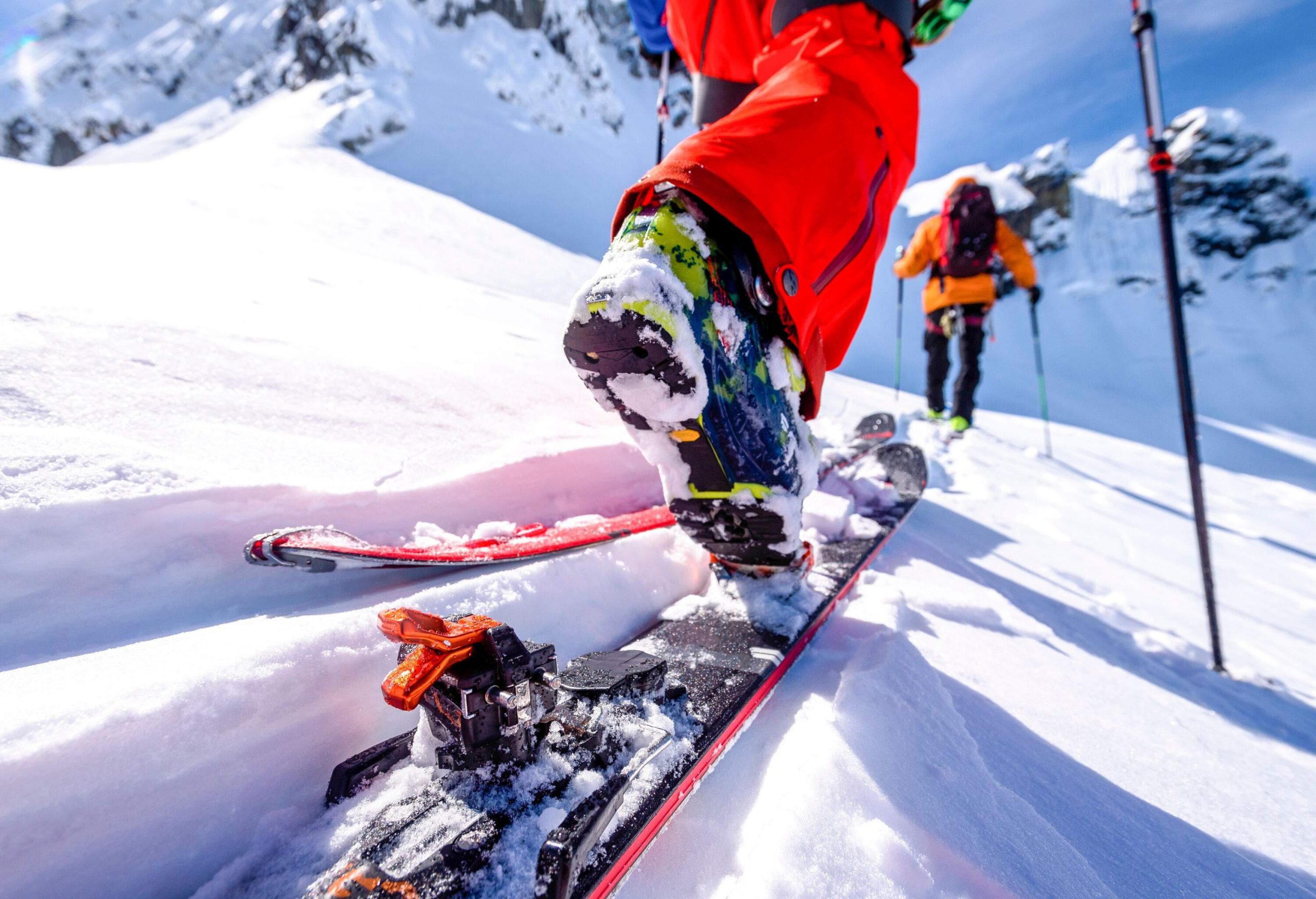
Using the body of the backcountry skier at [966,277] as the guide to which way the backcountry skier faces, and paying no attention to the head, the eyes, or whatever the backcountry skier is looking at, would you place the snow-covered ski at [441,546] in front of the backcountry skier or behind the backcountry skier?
behind

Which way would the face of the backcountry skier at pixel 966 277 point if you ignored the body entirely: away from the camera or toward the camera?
away from the camera

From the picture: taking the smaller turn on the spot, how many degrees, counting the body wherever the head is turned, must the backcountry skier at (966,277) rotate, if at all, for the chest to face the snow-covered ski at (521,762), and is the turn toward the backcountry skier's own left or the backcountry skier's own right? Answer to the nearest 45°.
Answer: approximately 180°

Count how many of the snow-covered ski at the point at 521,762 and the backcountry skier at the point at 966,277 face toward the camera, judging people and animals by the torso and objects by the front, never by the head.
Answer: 0

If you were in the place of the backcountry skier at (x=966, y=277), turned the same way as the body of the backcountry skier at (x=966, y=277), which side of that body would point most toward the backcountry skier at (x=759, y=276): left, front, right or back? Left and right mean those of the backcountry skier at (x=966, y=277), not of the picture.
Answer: back

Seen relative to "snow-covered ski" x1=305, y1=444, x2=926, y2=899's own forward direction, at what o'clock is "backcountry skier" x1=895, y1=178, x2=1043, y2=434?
The backcountry skier is roughly at 12 o'clock from the snow-covered ski.

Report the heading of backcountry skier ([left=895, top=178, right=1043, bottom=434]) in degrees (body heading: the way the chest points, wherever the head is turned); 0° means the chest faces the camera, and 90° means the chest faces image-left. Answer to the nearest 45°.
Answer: approximately 180°

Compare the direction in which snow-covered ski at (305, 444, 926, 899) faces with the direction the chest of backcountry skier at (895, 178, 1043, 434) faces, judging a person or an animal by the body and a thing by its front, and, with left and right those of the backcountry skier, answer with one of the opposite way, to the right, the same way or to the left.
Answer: the same way

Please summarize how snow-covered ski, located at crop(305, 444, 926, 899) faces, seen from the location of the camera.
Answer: facing away from the viewer and to the right of the viewer
